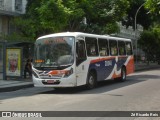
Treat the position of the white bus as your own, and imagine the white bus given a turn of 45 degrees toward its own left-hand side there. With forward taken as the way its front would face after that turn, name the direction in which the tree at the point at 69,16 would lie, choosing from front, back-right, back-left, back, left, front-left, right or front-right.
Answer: back

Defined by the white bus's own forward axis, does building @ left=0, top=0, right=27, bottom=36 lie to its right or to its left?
on its right

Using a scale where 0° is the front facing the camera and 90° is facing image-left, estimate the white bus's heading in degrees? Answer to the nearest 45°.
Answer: approximately 45°
